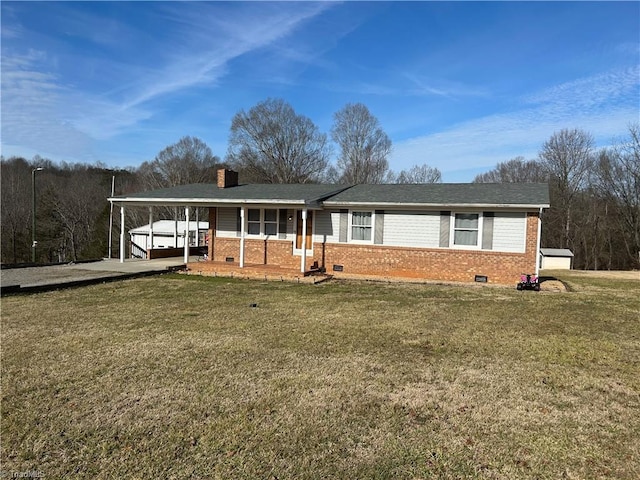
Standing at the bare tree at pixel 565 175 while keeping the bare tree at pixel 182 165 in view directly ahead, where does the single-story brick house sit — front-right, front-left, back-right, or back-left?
front-left

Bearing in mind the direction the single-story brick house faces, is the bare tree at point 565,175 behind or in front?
behind

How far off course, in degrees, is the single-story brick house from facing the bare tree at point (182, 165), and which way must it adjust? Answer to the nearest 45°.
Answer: approximately 135° to its right

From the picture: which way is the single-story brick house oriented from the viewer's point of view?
toward the camera

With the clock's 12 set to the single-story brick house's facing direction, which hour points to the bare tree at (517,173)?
The bare tree is roughly at 7 o'clock from the single-story brick house.

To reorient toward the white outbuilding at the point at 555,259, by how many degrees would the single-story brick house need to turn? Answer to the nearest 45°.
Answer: approximately 135° to its left

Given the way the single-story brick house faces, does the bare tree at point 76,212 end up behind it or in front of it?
behind

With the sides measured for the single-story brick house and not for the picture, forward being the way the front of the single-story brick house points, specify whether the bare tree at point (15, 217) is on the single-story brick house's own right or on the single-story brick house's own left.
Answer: on the single-story brick house's own right

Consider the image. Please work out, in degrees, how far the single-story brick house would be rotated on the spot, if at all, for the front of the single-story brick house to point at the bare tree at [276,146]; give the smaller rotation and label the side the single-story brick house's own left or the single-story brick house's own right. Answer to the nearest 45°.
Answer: approximately 180°
